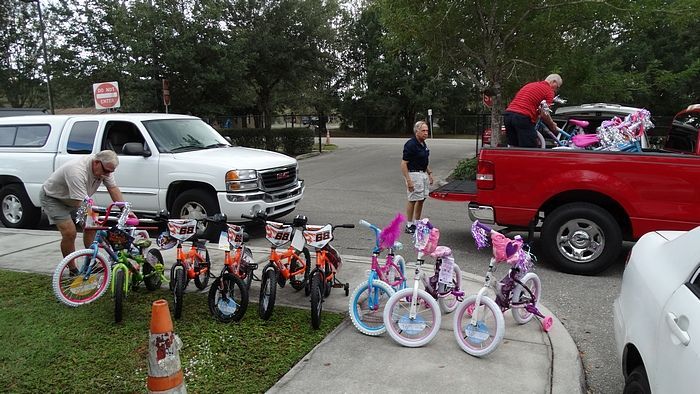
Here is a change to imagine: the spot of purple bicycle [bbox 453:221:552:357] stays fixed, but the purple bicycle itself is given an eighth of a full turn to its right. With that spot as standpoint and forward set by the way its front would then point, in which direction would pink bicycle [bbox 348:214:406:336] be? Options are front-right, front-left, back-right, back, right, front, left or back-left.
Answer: front

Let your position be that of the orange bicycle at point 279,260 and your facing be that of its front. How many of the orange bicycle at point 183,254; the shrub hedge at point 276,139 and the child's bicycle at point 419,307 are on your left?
1

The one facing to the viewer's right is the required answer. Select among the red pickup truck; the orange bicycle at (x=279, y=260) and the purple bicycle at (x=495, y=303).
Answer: the red pickup truck

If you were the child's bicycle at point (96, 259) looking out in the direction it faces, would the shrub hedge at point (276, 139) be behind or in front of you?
behind

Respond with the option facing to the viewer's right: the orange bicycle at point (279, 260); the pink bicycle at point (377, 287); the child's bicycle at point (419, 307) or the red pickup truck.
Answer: the red pickup truck

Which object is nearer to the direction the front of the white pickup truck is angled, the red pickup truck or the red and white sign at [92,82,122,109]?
the red pickup truck

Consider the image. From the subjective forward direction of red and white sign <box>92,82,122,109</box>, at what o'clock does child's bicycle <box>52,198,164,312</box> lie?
The child's bicycle is roughly at 12 o'clock from the red and white sign.

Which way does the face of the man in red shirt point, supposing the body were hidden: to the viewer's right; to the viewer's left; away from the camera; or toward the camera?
to the viewer's right

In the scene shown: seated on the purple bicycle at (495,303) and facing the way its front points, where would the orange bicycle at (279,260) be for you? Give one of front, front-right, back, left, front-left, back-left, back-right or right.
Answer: front-right

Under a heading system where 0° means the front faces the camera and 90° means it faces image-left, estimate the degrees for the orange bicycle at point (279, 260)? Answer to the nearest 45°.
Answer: approximately 45°

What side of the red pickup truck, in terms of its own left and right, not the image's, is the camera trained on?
right

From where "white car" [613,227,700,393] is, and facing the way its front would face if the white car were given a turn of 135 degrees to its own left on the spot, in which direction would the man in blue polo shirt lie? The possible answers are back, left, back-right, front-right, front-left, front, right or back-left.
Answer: front-left

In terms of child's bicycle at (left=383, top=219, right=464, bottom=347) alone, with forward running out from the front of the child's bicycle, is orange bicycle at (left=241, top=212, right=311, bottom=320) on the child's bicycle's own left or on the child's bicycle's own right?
on the child's bicycle's own right

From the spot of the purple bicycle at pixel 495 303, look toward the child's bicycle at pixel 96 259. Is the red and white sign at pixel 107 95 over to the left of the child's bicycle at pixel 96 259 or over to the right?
right

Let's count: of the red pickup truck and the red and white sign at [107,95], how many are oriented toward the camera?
1

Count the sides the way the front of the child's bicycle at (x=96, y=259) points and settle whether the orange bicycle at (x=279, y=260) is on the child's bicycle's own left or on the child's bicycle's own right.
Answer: on the child's bicycle's own left

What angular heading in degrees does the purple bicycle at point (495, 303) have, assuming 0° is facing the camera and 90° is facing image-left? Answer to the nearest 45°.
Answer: approximately 45°

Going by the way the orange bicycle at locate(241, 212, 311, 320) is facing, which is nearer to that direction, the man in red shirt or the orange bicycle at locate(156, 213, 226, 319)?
the orange bicycle

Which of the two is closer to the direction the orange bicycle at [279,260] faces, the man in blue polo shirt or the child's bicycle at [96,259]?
the child's bicycle

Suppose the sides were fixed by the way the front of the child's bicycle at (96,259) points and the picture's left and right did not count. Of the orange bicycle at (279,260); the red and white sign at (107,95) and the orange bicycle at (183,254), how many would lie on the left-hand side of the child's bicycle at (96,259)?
2

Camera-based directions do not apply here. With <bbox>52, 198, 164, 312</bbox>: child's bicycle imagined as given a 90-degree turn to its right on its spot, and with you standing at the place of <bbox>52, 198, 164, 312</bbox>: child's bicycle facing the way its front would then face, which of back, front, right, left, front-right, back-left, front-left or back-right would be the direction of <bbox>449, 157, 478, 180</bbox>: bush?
right
